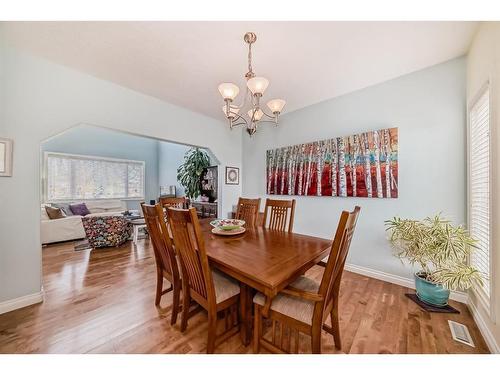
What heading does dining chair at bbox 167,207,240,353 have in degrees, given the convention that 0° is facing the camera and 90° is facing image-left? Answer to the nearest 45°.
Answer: approximately 225°

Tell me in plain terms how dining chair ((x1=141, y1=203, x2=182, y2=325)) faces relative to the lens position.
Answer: facing away from the viewer and to the right of the viewer

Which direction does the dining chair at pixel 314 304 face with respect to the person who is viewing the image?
facing away from the viewer and to the left of the viewer

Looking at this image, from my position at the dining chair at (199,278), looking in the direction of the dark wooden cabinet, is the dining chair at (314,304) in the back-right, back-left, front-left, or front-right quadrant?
back-right

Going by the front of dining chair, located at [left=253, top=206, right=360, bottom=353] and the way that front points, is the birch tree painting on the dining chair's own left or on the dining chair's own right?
on the dining chair's own right

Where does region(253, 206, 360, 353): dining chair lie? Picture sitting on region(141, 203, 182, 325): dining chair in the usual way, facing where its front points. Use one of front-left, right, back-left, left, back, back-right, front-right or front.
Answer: right

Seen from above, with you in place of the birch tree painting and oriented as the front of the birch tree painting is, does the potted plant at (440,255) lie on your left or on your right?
on your left

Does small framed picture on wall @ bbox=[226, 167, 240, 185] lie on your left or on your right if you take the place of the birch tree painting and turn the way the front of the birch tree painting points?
on your right

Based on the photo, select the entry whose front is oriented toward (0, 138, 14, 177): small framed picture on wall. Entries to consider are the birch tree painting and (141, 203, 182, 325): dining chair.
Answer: the birch tree painting
